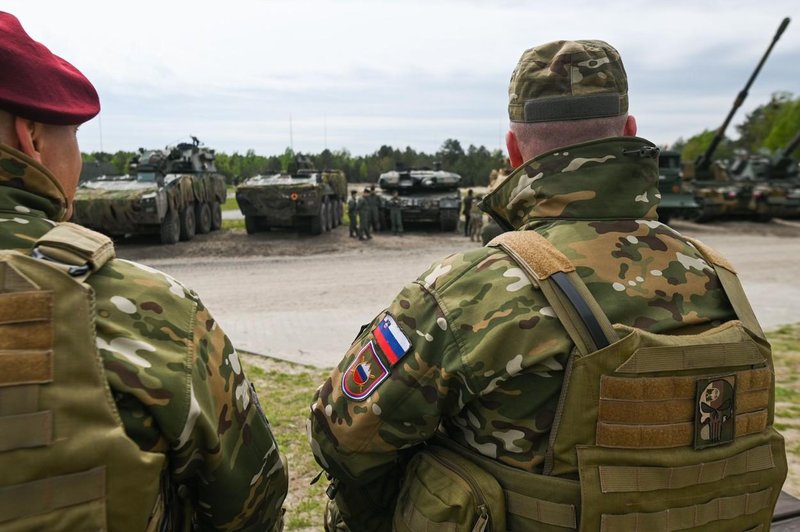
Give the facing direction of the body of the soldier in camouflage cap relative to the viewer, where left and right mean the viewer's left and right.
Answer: facing away from the viewer and to the left of the viewer

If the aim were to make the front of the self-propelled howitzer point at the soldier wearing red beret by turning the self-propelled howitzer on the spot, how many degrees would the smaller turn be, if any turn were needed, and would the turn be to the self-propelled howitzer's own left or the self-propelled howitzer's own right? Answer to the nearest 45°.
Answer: approximately 45° to the self-propelled howitzer's own right

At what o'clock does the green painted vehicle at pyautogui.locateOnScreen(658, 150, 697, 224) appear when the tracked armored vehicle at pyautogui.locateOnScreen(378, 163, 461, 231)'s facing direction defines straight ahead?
The green painted vehicle is roughly at 9 o'clock from the tracked armored vehicle.

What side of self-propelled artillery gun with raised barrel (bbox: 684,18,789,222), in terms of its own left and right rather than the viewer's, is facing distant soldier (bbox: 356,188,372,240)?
right

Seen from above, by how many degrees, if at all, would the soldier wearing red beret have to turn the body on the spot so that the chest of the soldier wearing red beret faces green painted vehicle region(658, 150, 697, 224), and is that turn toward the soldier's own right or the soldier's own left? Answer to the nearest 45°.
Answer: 0° — they already face it

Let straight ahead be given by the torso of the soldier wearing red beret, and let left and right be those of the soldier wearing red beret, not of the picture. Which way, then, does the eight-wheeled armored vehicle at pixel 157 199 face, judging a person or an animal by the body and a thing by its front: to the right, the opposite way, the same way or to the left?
the opposite way

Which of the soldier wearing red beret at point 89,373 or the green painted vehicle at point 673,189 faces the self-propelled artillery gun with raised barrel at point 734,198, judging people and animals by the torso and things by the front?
the soldier wearing red beret

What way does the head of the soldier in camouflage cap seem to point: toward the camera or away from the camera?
away from the camera

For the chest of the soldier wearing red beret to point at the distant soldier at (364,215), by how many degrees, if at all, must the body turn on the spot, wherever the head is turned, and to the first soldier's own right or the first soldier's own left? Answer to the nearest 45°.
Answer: approximately 45° to the first soldier's own left
